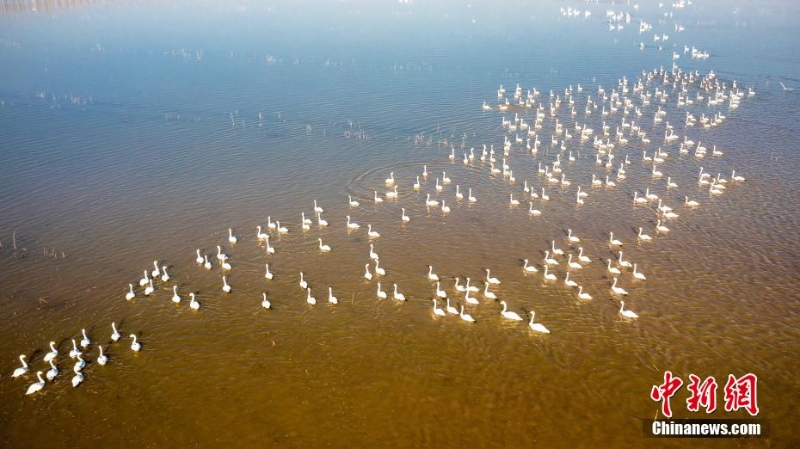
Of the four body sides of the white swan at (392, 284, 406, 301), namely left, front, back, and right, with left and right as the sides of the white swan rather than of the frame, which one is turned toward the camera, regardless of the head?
left

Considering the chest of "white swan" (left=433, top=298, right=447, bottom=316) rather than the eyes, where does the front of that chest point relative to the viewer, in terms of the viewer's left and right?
facing to the left of the viewer

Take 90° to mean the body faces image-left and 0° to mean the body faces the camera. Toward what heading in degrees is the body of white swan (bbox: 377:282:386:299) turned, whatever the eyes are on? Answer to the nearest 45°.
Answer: approximately 90°

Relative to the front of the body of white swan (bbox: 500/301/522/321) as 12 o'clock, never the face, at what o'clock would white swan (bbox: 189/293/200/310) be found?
white swan (bbox: 189/293/200/310) is roughly at 12 o'clock from white swan (bbox: 500/301/522/321).

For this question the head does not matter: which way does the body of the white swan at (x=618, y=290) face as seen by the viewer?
to the viewer's left

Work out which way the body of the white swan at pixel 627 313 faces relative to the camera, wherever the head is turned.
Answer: to the viewer's left
